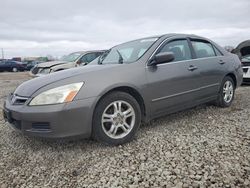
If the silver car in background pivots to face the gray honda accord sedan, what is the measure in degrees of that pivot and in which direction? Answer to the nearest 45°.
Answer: approximately 45° to its left

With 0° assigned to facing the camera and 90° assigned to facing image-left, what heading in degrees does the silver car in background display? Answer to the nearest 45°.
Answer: approximately 45°

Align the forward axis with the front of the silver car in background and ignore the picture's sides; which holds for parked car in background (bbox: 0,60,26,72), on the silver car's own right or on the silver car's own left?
on the silver car's own right

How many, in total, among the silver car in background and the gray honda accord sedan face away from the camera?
0

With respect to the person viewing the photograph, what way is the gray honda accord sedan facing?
facing the viewer and to the left of the viewer

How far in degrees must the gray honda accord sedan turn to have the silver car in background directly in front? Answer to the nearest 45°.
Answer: approximately 135° to its right

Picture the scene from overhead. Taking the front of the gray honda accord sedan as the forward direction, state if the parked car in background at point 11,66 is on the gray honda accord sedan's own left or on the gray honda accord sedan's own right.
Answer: on the gray honda accord sedan's own right
